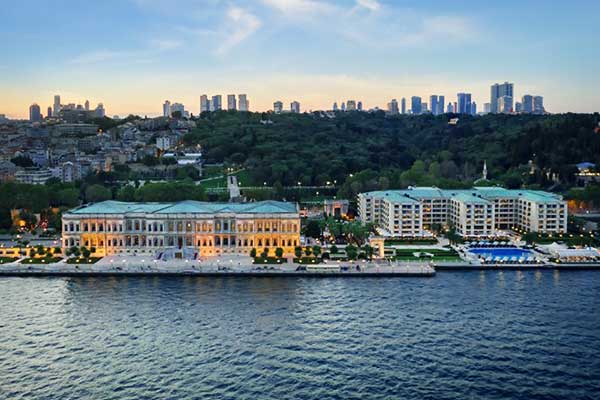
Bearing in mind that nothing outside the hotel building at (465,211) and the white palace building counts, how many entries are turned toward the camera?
2

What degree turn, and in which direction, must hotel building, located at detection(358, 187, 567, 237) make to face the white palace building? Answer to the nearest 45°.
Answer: approximately 45° to its right

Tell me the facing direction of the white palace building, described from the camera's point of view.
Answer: facing the viewer

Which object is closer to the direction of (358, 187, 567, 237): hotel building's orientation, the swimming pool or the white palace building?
the swimming pool

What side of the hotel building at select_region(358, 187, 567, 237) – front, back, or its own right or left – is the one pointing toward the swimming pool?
front

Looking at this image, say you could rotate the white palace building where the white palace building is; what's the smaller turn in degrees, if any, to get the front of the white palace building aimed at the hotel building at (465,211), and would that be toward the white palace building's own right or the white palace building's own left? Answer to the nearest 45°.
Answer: approximately 90° to the white palace building's own left

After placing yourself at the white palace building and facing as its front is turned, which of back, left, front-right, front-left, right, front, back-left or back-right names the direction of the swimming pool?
left
